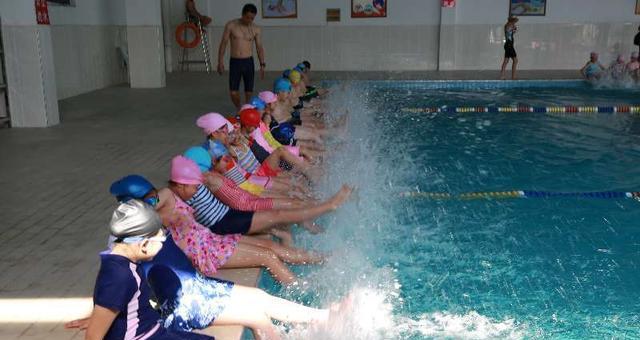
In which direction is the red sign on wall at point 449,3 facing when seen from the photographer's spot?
facing the viewer

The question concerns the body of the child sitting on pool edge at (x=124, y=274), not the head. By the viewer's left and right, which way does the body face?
facing to the right of the viewer

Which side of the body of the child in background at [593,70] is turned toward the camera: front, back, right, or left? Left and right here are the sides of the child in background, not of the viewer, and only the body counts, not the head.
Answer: front

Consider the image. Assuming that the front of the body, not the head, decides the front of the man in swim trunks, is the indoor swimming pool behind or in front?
in front

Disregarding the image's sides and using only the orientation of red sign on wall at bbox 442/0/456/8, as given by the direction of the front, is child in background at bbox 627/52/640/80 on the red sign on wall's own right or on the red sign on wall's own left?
on the red sign on wall's own left

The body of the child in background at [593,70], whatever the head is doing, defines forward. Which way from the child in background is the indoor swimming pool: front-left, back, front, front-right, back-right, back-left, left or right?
front

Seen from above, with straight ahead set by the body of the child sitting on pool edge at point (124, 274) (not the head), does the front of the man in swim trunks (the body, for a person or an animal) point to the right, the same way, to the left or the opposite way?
to the right

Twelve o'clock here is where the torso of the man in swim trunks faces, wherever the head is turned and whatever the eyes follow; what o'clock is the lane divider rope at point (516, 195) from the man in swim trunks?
The lane divider rope is roughly at 11 o'clock from the man in swim trunks.

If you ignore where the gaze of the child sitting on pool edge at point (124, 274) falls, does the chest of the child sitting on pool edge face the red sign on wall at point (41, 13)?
no

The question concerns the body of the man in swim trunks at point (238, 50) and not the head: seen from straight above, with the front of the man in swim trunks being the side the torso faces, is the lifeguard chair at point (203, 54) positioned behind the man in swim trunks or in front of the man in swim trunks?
behind

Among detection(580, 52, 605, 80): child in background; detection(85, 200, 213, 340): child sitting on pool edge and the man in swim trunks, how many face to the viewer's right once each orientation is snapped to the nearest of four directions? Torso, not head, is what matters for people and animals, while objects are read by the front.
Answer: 1

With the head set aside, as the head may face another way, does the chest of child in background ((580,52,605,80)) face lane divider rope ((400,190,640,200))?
yes

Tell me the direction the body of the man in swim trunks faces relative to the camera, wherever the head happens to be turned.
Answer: toward the camera

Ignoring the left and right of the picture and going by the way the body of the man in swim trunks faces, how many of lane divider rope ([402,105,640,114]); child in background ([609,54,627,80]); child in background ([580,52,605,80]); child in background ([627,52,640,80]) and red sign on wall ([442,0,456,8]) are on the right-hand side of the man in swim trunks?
0

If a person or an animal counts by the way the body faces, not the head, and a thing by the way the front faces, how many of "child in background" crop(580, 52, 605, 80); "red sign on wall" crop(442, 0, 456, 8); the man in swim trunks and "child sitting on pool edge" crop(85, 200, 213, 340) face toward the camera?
3

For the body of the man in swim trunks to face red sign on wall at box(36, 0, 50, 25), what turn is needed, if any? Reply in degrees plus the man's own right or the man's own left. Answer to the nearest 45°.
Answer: approximately 90° to the man's own right

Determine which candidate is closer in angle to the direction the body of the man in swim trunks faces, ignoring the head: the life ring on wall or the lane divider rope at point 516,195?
the lane divider rope
